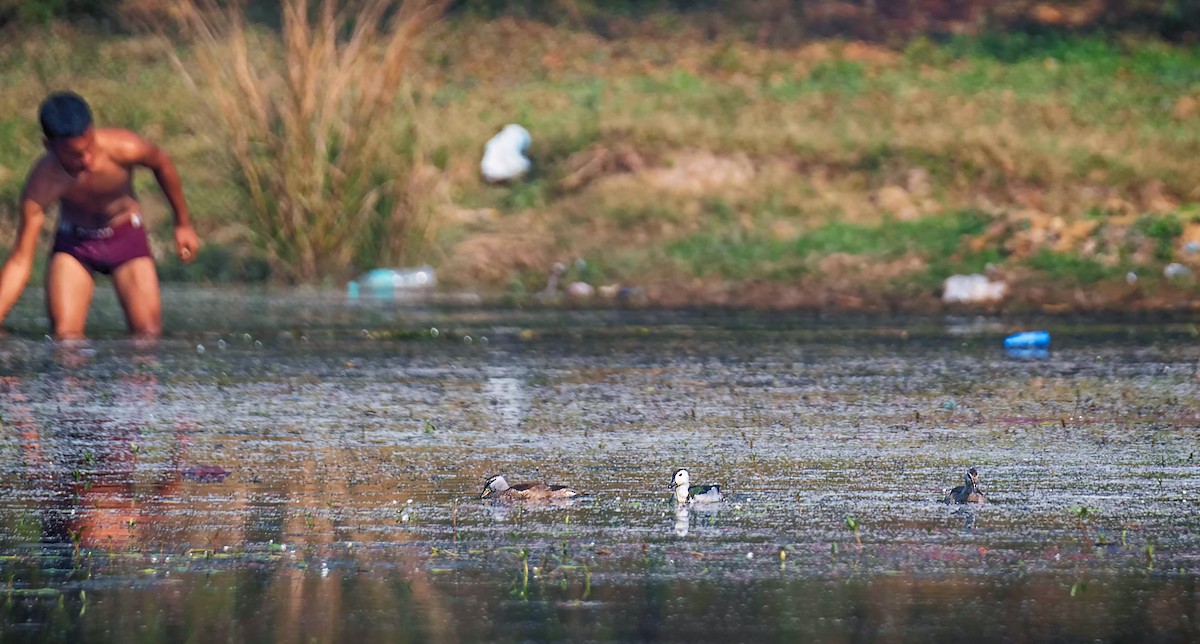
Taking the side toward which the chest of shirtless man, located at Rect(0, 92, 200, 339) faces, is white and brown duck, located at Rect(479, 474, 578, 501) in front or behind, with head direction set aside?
in front

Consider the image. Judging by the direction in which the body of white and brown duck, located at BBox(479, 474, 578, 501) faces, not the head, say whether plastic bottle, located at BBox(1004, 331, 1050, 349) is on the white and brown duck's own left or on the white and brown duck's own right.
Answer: on the white and brown duck's own right

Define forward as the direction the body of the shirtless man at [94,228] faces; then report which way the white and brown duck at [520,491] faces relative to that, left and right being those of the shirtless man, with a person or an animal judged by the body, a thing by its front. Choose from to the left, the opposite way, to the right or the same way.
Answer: to the right

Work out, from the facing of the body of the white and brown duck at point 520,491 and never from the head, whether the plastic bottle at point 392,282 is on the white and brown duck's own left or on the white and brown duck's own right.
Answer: on the white and brown duck's own right

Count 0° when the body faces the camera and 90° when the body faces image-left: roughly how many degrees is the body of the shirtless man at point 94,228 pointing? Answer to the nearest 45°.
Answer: approximately 0°

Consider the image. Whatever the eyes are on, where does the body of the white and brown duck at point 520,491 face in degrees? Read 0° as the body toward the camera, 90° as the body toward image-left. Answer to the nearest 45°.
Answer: approximately 90°

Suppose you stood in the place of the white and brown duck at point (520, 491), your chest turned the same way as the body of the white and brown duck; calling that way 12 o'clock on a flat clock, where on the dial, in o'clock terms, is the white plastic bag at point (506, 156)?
The white plastic bag is roughly at 3 o'clock from the white and brown duck.

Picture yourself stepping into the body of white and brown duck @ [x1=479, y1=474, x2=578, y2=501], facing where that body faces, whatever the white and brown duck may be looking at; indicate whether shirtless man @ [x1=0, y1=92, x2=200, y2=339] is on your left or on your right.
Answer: on your right
